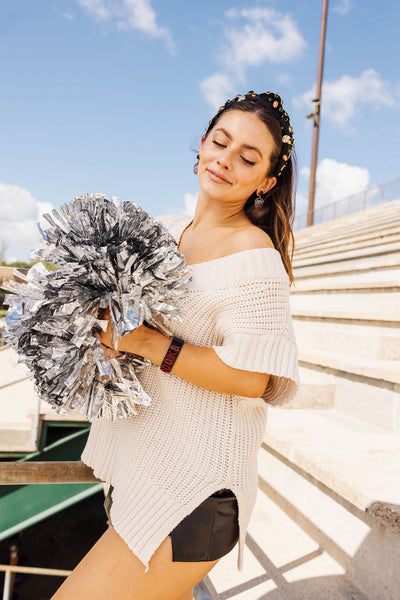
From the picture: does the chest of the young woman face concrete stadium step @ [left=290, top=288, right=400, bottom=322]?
no

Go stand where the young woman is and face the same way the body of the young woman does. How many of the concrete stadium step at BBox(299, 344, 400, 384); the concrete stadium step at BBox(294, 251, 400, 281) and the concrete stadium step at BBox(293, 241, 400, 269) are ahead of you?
0

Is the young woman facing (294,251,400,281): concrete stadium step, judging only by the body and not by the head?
no

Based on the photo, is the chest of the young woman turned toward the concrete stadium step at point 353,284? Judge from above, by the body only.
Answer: no

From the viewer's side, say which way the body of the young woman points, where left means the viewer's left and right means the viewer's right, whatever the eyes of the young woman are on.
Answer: facing the viewer and to the left of the viewer

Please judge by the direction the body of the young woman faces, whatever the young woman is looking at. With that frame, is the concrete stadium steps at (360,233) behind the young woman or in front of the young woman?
behind

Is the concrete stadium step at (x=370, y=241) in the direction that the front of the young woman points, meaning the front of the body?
no

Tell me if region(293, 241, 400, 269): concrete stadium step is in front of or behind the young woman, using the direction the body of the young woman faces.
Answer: behind

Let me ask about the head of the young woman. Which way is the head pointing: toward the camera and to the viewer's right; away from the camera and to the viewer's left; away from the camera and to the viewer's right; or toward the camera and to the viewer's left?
toward the camera and to the viewer's left
